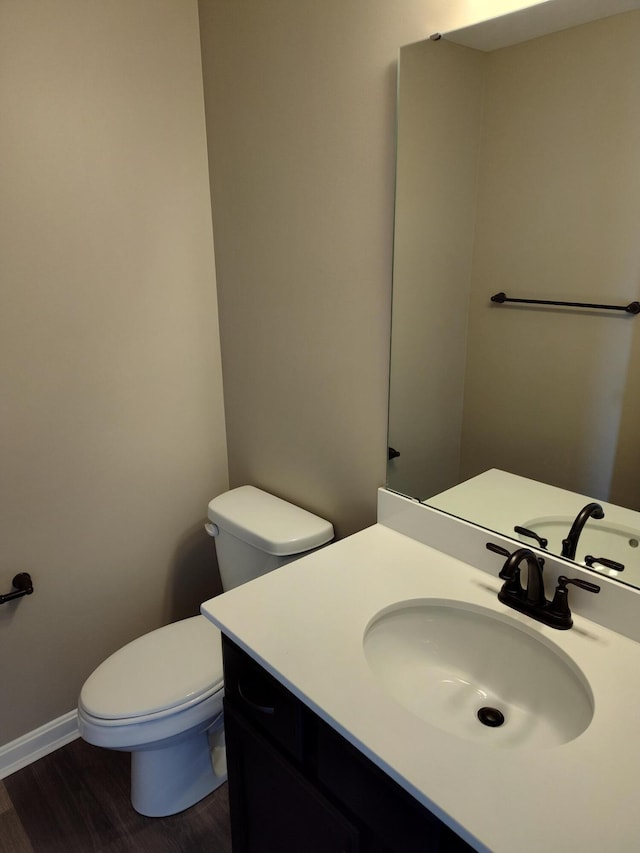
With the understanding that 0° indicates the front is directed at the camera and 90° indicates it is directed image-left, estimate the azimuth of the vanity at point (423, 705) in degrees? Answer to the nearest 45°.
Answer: approximately 45°

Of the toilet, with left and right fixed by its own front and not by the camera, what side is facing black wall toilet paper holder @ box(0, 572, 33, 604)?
right

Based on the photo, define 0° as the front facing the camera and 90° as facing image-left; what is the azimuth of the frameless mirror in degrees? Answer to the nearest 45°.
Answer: approximately 45°

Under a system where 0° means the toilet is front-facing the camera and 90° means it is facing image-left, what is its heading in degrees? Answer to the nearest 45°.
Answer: approximately 45°
